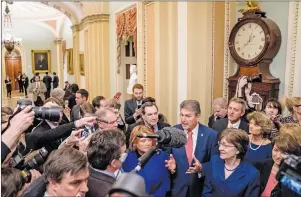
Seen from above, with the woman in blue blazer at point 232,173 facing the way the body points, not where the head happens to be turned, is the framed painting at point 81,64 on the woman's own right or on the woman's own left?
on the woman's own right

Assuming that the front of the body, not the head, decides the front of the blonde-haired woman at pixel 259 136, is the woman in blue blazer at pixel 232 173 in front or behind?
in front

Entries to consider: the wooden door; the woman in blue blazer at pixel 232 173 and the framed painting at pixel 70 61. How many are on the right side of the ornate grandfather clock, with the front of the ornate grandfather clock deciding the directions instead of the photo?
2

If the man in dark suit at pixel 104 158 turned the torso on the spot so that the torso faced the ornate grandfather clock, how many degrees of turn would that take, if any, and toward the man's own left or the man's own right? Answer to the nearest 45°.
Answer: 0° — they already face it

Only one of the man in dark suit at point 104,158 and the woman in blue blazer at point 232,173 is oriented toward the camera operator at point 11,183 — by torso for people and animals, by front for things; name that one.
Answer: the woman in blue blazer

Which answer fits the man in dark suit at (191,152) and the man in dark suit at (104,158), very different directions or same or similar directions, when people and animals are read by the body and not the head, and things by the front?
very different directions

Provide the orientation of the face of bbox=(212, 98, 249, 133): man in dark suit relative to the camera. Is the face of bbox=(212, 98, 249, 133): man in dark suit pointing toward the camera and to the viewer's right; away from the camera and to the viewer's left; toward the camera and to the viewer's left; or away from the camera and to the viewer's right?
toward the camera and to the viewer's left

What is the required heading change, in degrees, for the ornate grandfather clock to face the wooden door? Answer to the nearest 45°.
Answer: approximately 90° to its right

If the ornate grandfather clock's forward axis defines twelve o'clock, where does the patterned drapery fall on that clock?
The patterned drapery is roughly at 3 o'clock from the ornate grandfather clock.

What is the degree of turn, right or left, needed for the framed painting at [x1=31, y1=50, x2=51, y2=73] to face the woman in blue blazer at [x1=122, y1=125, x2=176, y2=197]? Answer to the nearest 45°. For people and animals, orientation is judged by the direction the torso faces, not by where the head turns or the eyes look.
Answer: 0° — it already faces them

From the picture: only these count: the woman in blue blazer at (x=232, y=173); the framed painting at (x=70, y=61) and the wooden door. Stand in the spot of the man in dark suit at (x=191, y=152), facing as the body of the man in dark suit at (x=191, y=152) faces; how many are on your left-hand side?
1

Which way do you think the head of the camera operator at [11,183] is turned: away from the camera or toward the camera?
away from the camera

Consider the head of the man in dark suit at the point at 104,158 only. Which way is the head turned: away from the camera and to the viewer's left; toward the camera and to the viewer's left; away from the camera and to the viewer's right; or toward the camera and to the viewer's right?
away from the camera and to the viewer's right

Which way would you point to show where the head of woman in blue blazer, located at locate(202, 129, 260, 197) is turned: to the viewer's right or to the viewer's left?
to the viewer's left
